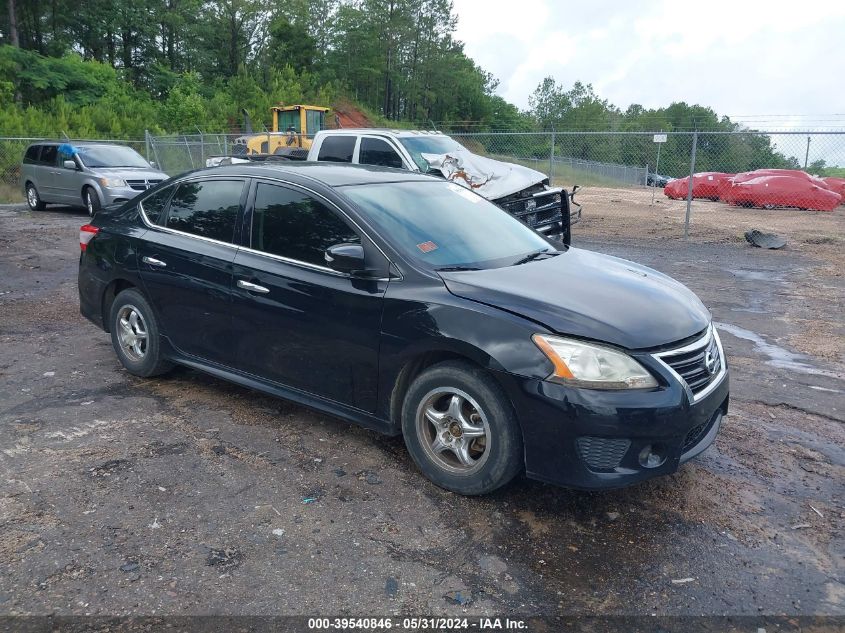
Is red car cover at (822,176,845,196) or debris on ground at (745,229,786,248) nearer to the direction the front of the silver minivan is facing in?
the debris on ground

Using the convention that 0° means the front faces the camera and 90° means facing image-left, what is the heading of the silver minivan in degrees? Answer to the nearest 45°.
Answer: approximately 315°

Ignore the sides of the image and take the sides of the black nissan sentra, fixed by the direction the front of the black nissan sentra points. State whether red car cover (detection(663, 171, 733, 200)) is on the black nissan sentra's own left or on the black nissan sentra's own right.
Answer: on the black nissan sentra's own left

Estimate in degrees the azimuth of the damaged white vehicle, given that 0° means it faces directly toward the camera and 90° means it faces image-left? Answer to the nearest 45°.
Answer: approximately 315°

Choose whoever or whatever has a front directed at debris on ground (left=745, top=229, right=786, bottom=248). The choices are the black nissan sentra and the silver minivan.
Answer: the silver minivan

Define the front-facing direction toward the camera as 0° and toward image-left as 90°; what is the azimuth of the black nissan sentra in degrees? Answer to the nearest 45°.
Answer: approximately 315°
